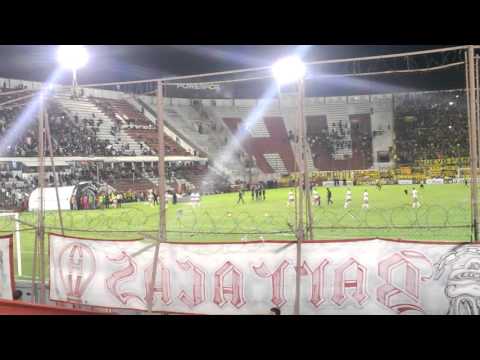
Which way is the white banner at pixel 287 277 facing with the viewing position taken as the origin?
facing away from the viewer

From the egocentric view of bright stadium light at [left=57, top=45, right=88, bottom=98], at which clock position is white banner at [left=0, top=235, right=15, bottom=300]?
The white banner is roughly at 12 o'clock from the bright stadium light.

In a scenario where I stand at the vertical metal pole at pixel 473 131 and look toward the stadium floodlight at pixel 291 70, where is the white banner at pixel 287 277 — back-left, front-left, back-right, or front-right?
front-left

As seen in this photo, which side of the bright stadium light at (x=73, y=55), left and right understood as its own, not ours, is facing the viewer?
front

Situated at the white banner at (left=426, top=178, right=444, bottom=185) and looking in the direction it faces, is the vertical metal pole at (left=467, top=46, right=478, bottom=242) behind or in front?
in front

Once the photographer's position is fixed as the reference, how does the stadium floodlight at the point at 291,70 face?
facing the viewer

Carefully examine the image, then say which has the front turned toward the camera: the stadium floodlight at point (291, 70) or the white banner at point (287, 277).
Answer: the stadium floodlight

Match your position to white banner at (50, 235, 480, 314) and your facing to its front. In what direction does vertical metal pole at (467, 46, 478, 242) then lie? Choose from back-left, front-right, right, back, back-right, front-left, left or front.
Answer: right

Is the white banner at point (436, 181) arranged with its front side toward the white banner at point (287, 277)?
yes

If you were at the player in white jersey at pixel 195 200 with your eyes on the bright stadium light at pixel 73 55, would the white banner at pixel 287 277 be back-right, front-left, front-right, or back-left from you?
back-left

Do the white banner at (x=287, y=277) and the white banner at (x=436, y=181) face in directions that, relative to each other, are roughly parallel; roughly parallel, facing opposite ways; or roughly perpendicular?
roughly parallel, facing opposite ways

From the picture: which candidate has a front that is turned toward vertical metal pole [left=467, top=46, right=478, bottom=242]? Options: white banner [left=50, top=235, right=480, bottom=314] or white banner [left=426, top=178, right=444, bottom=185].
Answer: white banner [left=426, top=178, right=444, bottom=185]
